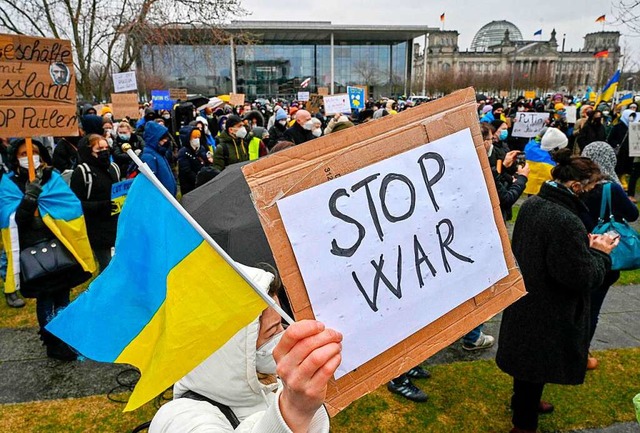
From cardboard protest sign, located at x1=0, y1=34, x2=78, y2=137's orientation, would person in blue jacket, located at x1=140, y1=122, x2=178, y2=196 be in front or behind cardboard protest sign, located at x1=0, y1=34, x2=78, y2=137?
behind

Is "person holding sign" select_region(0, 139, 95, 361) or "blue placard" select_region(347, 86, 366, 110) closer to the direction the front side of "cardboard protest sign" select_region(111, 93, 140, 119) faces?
the person holding sign

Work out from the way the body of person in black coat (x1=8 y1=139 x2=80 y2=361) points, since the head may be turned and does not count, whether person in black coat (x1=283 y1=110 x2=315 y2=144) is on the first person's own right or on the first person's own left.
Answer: on the first person's own left

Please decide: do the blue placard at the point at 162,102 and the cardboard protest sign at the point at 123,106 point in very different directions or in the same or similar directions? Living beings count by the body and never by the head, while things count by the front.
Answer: same or similar directions

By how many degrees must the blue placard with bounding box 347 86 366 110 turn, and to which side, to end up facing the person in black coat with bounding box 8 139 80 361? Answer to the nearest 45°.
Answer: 0° — it already faces them

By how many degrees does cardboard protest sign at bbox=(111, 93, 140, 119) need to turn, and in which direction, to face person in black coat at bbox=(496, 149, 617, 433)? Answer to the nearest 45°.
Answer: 0° — it already faces them

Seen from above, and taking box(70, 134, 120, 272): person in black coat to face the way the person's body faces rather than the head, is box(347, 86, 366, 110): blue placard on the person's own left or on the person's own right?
on the person's own left

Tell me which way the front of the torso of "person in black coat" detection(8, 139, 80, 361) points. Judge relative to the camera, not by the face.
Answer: toward the camera

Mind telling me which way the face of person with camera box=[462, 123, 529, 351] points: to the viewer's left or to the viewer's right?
to the viewer's right

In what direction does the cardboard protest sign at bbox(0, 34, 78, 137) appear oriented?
toward the camera

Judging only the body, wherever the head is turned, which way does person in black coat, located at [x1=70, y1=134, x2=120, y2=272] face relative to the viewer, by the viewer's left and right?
facing the viewer and to the right of the viewer

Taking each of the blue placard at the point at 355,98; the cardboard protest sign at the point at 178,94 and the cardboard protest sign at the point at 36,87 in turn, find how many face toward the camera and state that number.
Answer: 3

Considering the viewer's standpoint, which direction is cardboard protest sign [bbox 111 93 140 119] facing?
facing the viewer
